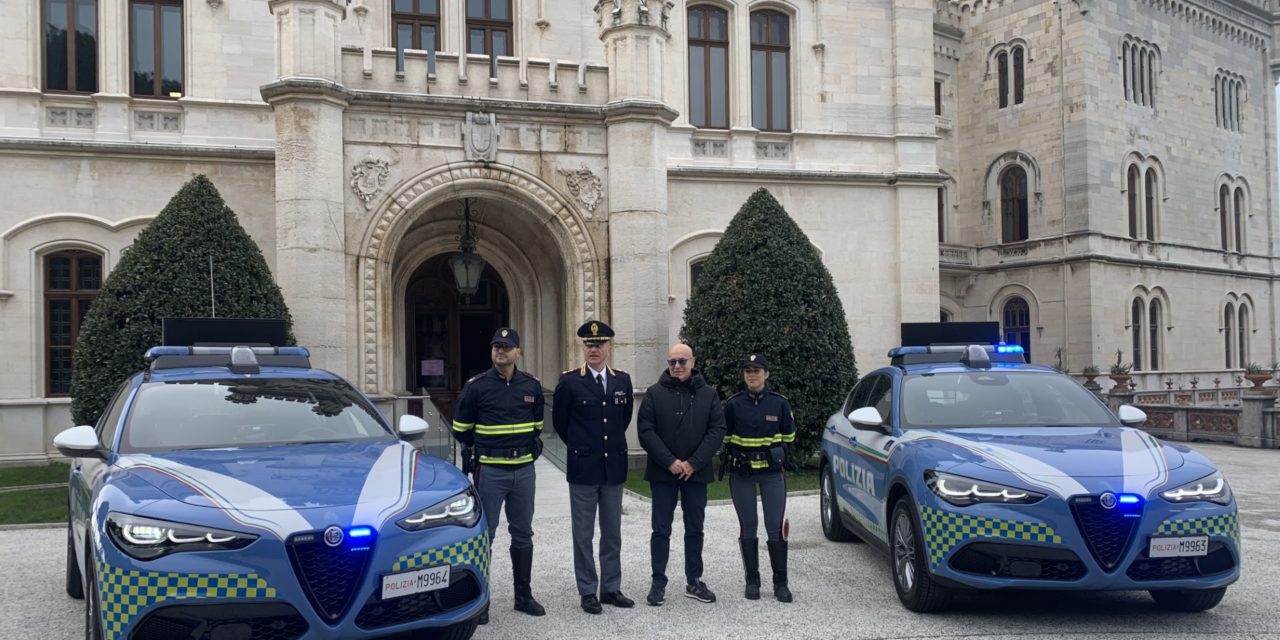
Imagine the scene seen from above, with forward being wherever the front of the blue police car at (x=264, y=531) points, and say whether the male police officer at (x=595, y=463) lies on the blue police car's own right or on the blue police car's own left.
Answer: on the blue police car's own left

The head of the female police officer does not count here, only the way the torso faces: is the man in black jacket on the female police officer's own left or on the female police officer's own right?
on the female police officer's own right

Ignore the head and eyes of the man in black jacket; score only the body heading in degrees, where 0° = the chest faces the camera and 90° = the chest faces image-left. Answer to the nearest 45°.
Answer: approximately 0°

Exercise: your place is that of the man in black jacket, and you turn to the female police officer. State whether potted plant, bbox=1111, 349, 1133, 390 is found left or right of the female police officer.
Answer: left

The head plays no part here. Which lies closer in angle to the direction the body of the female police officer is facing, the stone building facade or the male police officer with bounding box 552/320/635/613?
the male police officer

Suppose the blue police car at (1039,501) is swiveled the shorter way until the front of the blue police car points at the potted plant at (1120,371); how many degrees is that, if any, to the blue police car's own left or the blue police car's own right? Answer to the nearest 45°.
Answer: approximately 135° to the blue police car's own left

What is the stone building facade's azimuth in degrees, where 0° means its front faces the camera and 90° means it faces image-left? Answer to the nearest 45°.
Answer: approximately 0°

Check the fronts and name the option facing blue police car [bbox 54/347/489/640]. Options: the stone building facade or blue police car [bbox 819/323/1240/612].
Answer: the stone building facade

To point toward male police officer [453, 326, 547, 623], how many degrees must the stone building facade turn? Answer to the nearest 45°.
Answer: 0° — it already faces them
